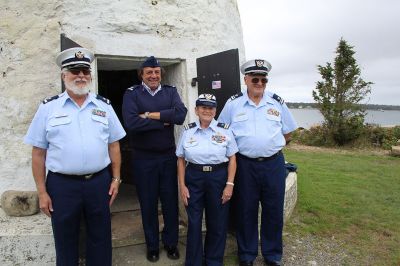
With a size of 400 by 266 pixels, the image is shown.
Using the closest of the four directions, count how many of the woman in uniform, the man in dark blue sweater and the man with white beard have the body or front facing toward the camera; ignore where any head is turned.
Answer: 3

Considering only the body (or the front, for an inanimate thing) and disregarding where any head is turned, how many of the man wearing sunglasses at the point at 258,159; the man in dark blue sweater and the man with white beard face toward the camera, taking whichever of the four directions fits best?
3

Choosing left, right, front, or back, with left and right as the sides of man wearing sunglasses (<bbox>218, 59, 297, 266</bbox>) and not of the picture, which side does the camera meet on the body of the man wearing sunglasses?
front

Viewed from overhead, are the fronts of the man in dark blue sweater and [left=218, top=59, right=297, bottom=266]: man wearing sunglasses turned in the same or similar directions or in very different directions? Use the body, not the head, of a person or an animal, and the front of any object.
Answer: same or similar directions

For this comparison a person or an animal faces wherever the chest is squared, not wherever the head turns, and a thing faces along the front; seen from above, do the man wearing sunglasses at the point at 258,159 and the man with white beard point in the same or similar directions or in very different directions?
same or similar directions

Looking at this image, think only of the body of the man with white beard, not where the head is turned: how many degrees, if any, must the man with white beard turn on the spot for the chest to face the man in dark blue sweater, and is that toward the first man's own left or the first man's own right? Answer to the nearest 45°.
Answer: approximately 135° to the first man's own left

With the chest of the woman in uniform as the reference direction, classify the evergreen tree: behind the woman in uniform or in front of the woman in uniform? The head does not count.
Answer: behind

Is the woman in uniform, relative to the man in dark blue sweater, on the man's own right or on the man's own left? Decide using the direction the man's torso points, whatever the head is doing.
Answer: on the man's own left

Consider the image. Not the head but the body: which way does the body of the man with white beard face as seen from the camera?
toward the camera

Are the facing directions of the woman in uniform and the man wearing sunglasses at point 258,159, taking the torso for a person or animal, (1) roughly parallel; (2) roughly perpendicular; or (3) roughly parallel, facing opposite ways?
roughly parallel

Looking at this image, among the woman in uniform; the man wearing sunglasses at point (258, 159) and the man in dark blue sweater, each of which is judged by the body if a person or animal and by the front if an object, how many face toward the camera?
3

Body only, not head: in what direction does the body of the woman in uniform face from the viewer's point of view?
toward the camera
